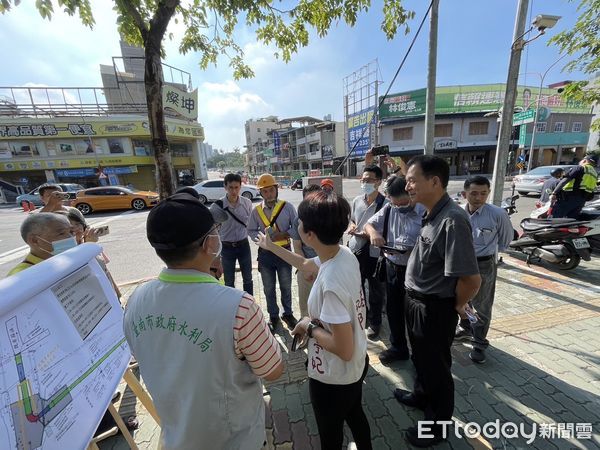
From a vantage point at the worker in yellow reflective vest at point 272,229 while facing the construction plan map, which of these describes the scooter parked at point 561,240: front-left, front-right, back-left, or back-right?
back-left

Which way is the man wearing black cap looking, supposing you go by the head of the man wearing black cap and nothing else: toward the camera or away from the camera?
away from the camera

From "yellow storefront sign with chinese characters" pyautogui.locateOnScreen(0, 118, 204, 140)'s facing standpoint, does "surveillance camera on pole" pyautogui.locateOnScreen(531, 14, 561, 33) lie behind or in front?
in front

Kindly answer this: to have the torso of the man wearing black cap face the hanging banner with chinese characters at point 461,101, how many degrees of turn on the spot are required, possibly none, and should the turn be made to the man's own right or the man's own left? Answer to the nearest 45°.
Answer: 0° — they already face it

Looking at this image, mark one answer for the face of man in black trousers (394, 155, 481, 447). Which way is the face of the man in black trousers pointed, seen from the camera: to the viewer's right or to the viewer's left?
to the viewer's left

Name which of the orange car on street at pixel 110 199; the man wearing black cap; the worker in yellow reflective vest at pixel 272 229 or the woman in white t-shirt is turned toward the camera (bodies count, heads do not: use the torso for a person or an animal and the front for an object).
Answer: the worker in yellow reflective vest

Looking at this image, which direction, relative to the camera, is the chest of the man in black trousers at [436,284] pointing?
to the viewer's left

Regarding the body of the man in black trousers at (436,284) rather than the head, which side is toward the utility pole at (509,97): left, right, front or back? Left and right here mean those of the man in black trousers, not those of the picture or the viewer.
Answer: right

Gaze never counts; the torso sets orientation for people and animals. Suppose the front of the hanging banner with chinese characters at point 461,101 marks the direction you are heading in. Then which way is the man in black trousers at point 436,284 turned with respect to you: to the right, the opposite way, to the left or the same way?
to the right

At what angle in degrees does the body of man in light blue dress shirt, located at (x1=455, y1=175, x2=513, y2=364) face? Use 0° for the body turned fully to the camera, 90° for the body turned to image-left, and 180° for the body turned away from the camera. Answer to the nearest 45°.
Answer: approximately 45°

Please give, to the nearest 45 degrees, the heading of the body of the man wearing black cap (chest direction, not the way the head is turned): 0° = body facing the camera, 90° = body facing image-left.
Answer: approximately 225°

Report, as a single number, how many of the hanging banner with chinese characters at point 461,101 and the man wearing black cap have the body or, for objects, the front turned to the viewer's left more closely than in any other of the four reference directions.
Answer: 0

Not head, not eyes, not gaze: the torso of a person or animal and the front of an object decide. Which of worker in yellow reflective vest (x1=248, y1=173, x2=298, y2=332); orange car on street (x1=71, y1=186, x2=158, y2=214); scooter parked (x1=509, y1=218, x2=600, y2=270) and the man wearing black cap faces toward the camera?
the worker in yellow reflective vest
